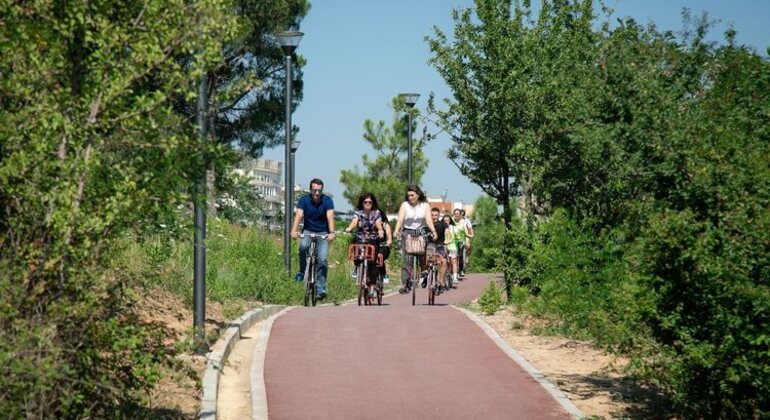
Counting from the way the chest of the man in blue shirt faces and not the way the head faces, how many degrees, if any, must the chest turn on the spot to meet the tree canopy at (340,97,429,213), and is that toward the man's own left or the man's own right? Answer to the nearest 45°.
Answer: approximately 180°

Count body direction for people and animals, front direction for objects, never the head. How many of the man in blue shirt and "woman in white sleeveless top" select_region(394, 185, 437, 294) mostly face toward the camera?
2

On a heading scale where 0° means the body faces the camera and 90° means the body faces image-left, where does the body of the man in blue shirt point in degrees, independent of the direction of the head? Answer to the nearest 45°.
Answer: approximately 0°

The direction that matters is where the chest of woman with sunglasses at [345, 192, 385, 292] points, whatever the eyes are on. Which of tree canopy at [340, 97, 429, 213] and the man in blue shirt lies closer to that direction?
the man in blue shirt

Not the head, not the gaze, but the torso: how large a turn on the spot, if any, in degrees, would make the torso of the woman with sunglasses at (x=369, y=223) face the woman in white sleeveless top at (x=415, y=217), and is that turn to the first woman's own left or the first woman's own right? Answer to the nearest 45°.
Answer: approximately 135° to the first woman's own left

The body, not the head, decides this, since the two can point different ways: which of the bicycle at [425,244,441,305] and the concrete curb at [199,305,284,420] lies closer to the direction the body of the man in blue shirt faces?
the concrete curb
